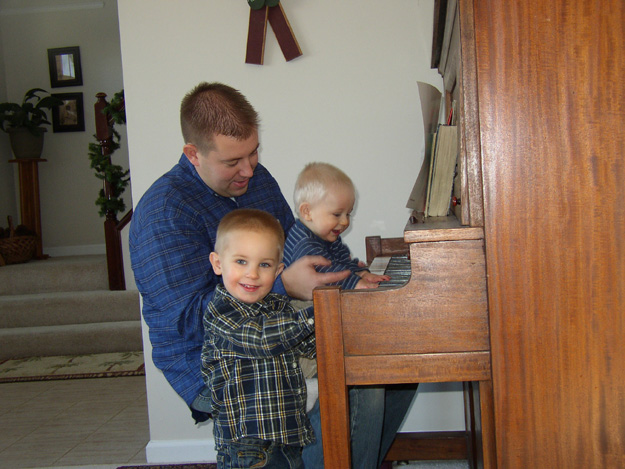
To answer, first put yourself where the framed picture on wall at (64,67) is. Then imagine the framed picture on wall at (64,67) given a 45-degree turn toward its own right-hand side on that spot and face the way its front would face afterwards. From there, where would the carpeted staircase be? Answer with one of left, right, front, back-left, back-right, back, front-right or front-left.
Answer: front-left

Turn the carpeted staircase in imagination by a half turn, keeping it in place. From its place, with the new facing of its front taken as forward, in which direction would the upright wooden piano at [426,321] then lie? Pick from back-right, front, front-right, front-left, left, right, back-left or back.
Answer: back

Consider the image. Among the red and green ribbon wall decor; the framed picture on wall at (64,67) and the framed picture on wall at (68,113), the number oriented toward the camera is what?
3

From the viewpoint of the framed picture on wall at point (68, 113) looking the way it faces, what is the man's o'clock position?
The man is roughly at 12 o'clock from the framed picture on wall.

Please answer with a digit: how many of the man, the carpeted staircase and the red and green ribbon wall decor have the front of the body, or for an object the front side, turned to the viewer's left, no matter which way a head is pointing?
0

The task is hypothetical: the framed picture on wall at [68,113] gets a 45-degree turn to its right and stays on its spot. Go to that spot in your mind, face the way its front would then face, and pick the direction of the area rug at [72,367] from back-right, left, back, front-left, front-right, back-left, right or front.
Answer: front-left

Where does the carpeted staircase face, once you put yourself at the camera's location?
facing the viewer

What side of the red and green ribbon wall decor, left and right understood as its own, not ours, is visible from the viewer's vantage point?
front

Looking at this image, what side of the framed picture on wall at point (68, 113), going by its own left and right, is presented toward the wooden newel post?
front

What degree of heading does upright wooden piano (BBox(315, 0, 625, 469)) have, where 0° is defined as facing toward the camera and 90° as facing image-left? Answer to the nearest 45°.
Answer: approximately 90°

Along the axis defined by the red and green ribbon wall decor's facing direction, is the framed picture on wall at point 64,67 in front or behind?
behind
